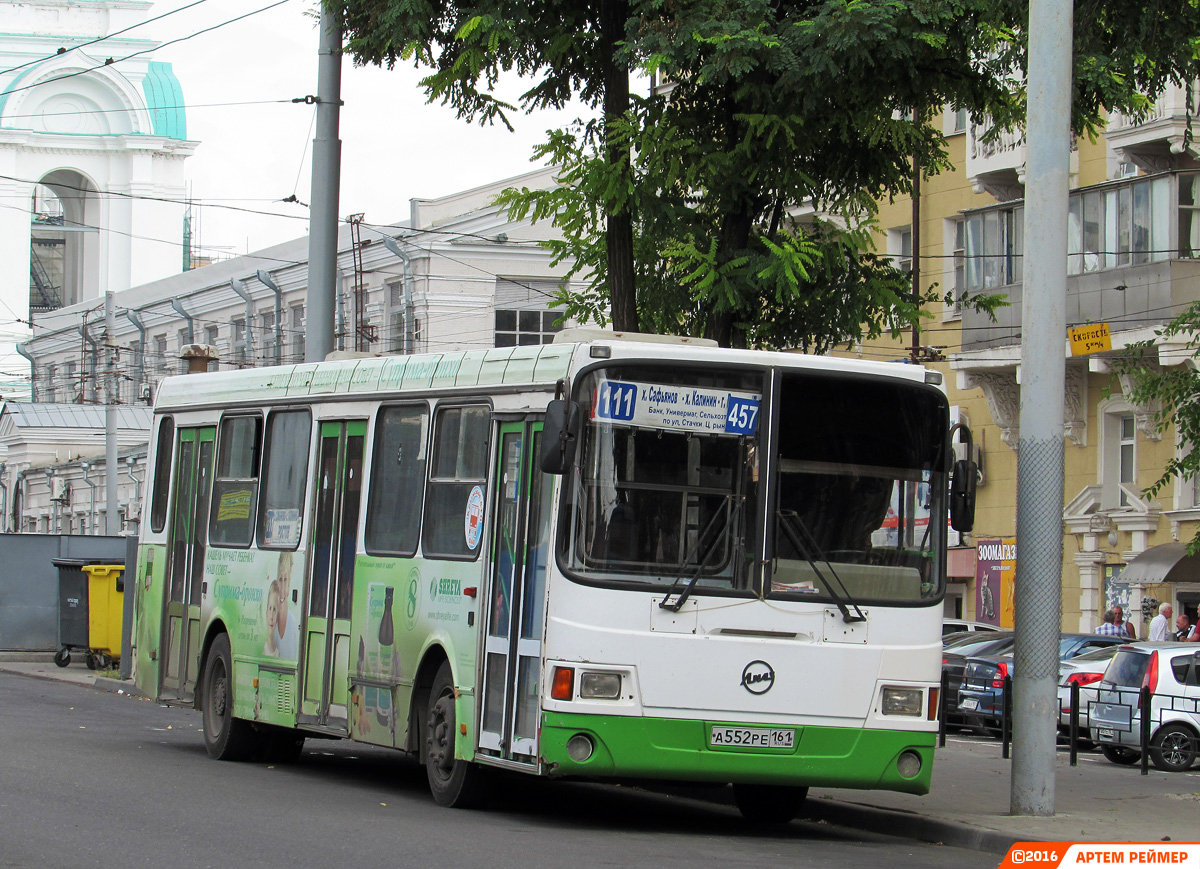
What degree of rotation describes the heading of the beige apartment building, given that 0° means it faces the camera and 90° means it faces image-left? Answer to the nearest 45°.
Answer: approximately 45°

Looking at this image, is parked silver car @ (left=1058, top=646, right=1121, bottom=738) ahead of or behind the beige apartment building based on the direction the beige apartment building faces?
ahead

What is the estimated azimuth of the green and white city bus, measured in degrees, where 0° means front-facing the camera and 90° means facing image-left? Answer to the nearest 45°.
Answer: approximately 315°

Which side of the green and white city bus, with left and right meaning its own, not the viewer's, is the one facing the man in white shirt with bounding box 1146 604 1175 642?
left

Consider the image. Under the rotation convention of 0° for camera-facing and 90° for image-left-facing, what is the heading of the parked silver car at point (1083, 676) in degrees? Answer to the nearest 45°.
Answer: approximately 225°

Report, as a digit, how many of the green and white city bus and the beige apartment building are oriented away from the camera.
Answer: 0

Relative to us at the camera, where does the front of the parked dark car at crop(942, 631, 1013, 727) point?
facing away from the viewer and to the right of the viewer

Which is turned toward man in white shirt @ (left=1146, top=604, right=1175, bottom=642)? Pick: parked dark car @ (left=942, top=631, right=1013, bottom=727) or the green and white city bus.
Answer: the parked dark car

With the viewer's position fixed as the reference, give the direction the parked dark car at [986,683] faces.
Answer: facing away from the viewer and to the right of the viewer
